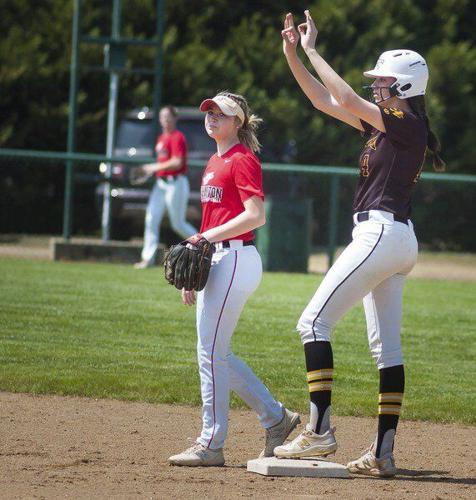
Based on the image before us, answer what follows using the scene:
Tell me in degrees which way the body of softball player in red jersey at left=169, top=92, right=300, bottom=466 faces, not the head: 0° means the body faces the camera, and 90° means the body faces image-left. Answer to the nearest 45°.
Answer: approximately 45°

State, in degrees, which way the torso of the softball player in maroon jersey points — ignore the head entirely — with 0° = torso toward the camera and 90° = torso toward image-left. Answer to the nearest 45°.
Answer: approximately 90°

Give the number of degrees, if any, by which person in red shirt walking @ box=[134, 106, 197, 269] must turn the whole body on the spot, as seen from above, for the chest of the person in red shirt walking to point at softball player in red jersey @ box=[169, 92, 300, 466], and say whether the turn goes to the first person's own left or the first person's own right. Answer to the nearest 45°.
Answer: approximately 45° to the first person's own left

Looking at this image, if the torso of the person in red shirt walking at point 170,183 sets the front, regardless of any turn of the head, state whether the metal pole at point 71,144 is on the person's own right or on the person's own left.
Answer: on the person's own right

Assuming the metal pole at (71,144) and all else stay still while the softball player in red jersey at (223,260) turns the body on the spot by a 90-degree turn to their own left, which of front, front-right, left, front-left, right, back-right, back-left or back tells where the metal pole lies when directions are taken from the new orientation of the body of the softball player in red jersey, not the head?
back-left

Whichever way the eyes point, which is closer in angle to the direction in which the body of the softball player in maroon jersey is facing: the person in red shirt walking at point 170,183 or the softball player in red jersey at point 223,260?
the softball player in red jersey

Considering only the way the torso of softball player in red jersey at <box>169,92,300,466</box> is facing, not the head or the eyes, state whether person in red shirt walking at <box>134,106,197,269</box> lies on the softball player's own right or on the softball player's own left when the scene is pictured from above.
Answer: on the softball player's own right

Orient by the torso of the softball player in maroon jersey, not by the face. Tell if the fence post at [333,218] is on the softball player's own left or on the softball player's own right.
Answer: on the softball player's own right
